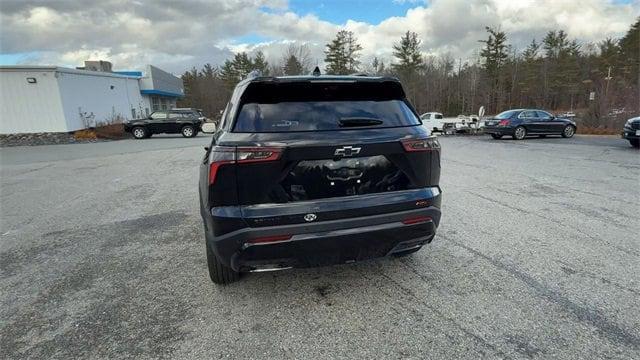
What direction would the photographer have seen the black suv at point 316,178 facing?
facing away from the viewer

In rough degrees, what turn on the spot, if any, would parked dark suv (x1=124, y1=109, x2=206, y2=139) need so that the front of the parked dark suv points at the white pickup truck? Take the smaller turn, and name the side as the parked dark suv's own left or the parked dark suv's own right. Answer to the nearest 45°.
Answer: approximately 180°

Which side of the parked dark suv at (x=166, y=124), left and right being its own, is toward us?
left

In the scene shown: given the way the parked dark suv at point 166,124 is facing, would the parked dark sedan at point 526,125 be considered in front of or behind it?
behind
